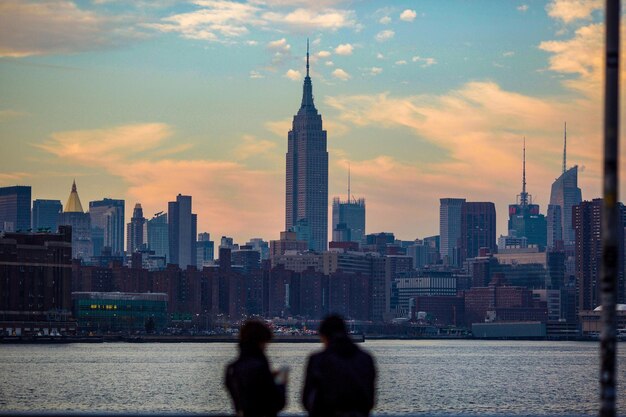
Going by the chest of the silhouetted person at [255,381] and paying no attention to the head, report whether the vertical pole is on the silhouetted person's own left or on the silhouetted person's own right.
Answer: on the silhouetted person's own right

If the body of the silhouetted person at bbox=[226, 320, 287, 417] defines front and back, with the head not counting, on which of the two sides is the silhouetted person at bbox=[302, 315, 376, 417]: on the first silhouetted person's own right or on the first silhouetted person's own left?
on the first silhouetted person's own right

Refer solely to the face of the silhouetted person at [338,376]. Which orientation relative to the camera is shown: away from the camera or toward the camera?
away from the camera

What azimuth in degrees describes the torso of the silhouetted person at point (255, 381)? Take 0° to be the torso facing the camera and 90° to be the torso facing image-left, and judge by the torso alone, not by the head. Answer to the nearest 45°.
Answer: approximately 225°
